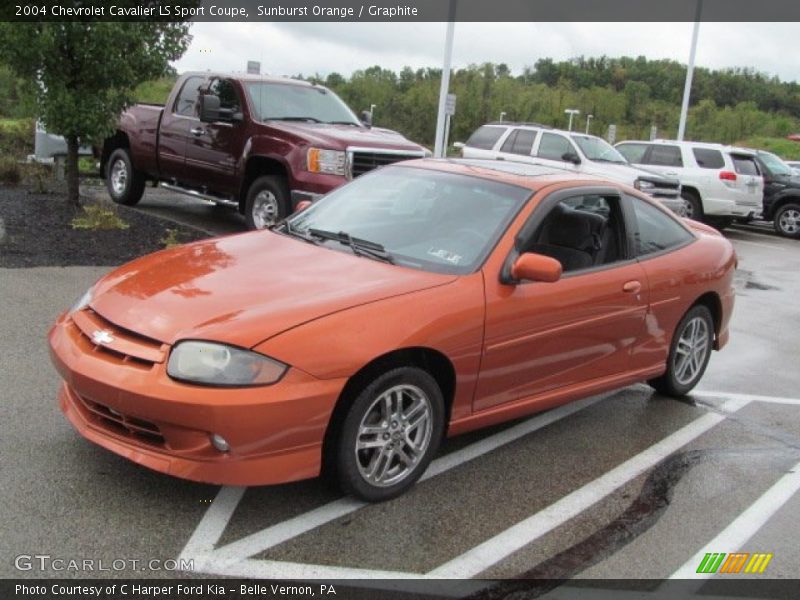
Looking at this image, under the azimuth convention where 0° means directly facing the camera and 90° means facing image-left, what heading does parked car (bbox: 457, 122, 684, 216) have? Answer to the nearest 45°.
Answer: approximately 315°

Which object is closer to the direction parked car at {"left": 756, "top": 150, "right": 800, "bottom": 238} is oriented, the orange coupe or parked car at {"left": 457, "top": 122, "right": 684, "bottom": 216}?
the orange coupe

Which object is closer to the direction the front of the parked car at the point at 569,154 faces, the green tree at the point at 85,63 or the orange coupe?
the orange coupe

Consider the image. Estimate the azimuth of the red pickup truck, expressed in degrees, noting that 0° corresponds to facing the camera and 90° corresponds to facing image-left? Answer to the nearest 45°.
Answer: approximately 315°

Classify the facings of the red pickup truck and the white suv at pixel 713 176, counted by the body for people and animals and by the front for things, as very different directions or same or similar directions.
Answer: very different directions

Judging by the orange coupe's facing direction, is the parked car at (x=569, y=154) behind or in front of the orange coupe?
behind

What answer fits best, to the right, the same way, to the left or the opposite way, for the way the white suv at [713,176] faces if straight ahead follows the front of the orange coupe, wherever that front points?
to the right

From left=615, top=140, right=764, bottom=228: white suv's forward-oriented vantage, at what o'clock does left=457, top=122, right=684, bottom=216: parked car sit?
The parked car is roughly at 9 o'clock from the white suv.
